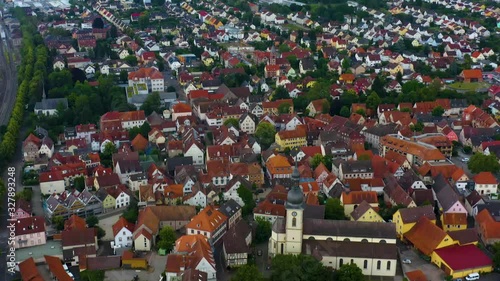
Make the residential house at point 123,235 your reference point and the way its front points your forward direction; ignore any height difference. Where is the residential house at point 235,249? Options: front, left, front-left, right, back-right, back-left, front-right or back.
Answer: front-left

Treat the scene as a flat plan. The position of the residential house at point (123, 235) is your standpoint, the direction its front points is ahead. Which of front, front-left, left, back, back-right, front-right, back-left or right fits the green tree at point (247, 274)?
front-left

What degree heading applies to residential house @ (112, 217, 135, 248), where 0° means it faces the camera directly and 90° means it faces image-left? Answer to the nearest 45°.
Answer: approximately 0°

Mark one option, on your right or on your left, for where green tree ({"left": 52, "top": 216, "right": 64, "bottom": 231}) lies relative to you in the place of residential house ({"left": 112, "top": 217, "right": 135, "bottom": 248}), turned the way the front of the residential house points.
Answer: on your right

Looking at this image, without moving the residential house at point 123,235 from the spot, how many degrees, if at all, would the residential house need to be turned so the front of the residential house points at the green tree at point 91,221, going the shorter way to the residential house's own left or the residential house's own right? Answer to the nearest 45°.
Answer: approximately 135° to the residential house's own right

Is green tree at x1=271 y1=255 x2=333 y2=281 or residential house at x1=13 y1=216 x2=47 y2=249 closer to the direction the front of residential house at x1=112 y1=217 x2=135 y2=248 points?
the green tree

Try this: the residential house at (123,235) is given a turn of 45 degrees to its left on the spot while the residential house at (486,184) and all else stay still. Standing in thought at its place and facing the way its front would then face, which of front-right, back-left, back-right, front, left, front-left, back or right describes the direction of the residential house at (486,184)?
front-left

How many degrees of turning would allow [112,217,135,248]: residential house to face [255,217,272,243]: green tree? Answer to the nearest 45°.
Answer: approximately 90° to its left

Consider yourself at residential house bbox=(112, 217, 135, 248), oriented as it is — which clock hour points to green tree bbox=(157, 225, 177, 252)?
The green tree is roughly at 10 o'clock from the residential house.

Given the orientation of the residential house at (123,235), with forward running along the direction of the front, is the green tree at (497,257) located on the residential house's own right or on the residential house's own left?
on the residential house's own left

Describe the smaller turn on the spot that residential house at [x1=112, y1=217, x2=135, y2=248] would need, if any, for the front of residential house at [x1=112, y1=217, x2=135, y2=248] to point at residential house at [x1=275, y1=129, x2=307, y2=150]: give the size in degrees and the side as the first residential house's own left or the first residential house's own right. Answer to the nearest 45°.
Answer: approximately 135° to the first residential house's own left

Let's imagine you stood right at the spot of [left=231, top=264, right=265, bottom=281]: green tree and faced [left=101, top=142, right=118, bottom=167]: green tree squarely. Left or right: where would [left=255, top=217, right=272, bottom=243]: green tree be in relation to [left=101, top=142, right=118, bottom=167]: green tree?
right

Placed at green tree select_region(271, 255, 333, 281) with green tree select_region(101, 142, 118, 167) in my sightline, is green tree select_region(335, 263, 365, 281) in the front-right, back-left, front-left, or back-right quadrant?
back-right

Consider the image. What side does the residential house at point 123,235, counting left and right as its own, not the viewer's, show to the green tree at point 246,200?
left

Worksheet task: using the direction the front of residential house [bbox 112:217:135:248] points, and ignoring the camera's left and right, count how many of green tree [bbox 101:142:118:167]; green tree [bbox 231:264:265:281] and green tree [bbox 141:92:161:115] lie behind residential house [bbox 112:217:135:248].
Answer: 2

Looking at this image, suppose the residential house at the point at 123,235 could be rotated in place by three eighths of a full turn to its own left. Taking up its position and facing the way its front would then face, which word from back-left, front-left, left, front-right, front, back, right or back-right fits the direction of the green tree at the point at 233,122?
front
